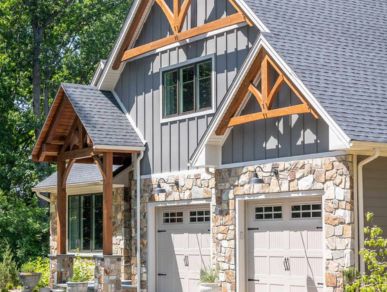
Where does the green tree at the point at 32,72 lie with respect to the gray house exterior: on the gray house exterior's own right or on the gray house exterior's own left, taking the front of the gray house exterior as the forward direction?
on the gray house exterior's own right

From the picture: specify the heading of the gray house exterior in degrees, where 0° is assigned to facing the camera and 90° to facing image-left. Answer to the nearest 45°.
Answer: approximately 45°

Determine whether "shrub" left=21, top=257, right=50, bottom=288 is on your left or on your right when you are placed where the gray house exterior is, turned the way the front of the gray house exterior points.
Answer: on your right

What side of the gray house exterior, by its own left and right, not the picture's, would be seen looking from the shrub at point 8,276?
right
